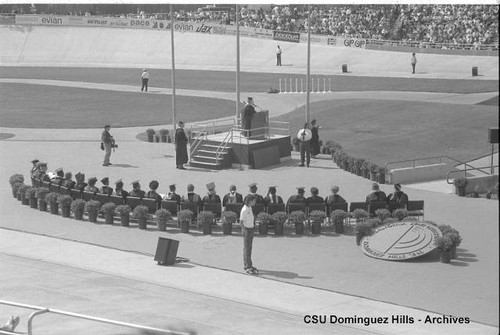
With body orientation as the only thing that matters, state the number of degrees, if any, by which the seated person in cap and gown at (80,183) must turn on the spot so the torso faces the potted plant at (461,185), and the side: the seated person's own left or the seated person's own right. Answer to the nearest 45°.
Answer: approximately 45° to the seated person's own right

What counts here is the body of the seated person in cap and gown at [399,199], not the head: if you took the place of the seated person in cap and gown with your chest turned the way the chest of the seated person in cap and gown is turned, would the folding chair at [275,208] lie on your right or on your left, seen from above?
on your left

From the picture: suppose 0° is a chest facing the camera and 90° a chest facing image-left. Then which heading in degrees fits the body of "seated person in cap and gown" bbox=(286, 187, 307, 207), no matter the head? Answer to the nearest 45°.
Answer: approximately 180°

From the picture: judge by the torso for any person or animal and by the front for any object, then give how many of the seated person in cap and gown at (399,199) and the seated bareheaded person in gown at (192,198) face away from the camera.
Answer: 2

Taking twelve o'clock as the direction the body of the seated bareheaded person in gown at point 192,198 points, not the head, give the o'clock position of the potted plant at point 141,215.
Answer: The potted plant is roughly at 9 o'clock from the seated bareheaded person in gown.

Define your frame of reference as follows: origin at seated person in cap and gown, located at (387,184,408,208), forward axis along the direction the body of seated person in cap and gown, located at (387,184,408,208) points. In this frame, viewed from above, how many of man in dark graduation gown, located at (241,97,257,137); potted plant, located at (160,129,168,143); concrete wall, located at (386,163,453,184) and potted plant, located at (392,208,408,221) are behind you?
1

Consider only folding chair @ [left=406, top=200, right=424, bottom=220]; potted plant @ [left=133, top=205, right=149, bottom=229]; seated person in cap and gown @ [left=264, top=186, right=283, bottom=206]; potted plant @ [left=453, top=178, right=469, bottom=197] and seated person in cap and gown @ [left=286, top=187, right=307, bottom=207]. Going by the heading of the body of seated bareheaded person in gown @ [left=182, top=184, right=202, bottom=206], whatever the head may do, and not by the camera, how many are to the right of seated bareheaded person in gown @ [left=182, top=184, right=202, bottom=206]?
4

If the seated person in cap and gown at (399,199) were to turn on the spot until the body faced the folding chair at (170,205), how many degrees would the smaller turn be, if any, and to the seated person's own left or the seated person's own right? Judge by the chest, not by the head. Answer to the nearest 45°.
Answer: approximately 90° to the seated person's own left

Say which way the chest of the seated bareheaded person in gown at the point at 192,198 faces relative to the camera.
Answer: away from the camera

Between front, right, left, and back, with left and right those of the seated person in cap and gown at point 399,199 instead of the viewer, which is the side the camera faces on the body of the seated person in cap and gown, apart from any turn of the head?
back

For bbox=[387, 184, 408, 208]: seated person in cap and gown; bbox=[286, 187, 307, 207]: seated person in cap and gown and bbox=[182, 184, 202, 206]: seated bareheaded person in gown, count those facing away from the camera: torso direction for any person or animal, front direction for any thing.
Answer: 3

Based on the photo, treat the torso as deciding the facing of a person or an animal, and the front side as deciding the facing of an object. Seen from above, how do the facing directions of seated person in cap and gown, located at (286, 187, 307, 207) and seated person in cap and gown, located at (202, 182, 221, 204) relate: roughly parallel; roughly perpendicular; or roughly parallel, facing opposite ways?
roughly parallel

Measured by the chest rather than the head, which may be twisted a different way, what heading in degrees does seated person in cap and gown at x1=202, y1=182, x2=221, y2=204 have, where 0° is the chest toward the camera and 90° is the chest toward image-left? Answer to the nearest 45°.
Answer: approximately 180°
